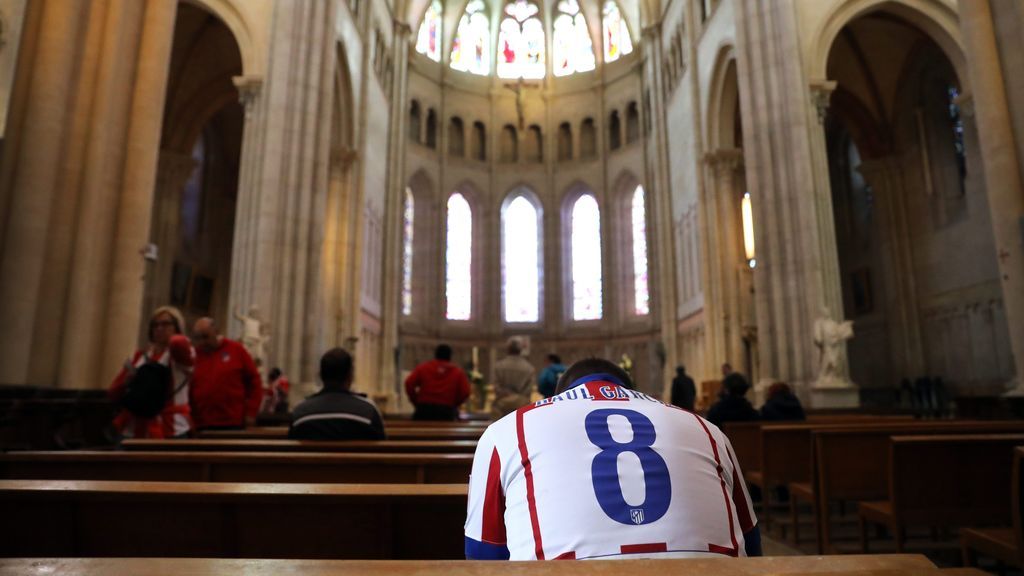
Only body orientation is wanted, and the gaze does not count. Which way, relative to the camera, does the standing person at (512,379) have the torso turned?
away from the camera

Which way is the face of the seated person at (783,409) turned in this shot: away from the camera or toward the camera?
away from the camera

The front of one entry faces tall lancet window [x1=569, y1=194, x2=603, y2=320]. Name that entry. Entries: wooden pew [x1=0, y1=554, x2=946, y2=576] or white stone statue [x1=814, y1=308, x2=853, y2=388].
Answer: the wooden pew

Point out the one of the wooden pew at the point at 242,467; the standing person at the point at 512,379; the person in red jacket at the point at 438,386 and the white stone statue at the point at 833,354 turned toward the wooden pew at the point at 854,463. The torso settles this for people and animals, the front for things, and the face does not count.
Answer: the white stone statue

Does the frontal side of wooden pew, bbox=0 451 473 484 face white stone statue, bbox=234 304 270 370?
yes

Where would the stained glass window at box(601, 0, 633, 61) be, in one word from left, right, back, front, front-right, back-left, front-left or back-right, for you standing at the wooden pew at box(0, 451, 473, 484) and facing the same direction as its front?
front-right

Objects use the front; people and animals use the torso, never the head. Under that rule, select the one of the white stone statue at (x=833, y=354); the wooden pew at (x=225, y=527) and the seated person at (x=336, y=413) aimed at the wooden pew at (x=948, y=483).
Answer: the white stone statue

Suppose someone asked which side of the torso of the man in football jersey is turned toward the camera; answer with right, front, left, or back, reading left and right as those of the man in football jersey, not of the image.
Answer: back

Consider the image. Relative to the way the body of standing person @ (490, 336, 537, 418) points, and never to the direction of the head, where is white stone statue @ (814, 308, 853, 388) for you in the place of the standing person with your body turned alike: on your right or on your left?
on your right

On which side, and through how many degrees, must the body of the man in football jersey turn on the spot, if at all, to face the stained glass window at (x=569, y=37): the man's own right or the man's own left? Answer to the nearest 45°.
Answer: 0° — they already face it

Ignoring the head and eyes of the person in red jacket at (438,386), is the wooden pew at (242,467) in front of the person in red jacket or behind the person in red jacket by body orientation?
behind

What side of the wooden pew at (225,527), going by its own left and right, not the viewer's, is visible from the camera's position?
back

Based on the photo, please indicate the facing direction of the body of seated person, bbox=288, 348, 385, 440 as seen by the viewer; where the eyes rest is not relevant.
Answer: away from the camera

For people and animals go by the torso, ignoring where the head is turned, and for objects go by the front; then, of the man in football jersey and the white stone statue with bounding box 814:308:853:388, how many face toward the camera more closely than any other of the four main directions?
1

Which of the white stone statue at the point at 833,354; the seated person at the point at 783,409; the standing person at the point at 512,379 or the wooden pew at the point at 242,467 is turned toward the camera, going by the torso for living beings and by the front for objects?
the white stone statue

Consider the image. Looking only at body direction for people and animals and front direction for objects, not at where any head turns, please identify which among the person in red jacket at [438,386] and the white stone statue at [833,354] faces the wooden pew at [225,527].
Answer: the white stone statue

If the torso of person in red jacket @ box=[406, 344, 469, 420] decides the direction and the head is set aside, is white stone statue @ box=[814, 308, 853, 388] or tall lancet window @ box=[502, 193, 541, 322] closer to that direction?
the tall lancet window

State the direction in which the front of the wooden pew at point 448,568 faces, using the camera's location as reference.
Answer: facing away from the viewer

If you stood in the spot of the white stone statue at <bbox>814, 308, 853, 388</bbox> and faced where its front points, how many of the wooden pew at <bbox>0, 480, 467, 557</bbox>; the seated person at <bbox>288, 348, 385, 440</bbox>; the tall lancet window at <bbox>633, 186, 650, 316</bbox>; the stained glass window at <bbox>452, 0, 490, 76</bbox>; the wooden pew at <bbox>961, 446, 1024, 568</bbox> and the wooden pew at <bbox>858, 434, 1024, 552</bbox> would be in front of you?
4

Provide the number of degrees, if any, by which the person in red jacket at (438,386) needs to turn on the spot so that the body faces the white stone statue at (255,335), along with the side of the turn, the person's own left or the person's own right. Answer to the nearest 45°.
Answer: approximately 45° to the person's own left
